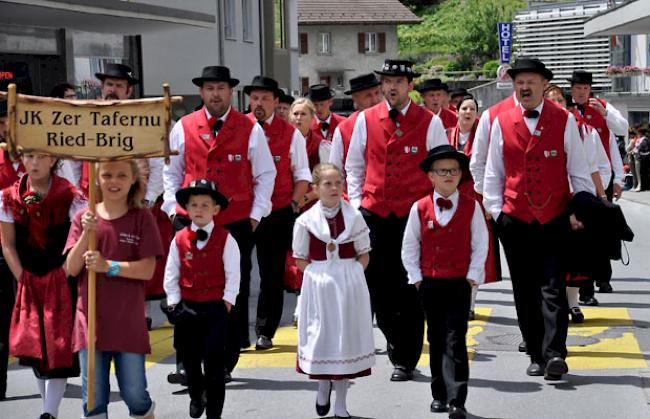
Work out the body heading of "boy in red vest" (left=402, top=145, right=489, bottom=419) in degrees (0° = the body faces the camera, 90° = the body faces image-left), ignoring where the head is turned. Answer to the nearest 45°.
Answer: approximately 0°

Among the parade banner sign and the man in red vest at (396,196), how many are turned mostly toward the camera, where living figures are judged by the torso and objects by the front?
2

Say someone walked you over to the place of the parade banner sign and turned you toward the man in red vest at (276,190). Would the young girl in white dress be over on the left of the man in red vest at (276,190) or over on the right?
right

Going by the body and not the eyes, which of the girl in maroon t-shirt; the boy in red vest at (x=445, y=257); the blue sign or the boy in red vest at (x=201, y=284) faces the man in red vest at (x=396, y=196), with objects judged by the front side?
the blue sign

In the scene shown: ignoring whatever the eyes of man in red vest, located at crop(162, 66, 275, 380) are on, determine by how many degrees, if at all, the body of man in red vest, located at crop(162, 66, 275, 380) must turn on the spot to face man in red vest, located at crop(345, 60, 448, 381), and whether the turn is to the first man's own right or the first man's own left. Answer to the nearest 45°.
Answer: approximately 90° to the first man's own left

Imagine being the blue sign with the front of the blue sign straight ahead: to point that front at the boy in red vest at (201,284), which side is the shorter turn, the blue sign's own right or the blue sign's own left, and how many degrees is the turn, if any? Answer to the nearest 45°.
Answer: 0° — it already faces them
